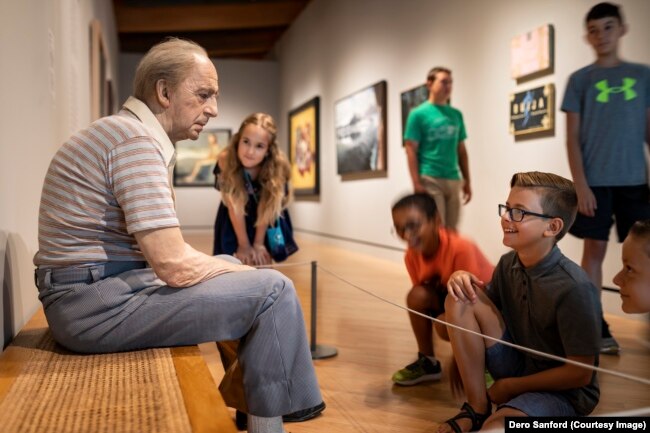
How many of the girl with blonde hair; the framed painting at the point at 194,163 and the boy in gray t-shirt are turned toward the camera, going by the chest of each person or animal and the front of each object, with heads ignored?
3

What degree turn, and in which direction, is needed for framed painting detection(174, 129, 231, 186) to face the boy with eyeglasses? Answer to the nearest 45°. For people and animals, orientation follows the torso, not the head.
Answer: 0° — it already faces them

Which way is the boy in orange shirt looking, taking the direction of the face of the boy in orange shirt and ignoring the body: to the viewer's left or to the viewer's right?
to the viewer's left

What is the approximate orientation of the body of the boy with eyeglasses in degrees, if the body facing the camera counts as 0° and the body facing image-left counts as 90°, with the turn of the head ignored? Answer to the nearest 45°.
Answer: approximately 45°

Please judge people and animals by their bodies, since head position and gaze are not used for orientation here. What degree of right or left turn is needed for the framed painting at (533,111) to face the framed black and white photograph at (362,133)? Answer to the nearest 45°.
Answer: approximately 90° to its right

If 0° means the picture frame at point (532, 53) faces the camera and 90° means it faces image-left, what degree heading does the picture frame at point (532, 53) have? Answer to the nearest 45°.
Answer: approximately 45°

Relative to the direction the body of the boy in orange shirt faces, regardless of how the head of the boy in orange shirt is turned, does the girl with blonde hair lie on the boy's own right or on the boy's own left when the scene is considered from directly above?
on the boy's own right

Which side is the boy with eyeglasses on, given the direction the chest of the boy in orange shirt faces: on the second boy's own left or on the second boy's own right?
on the second boy's own left

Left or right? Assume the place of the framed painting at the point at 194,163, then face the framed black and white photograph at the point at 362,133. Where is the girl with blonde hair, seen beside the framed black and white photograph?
right

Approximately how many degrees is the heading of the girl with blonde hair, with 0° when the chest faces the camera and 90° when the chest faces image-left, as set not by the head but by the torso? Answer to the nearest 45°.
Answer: approximately 0°
